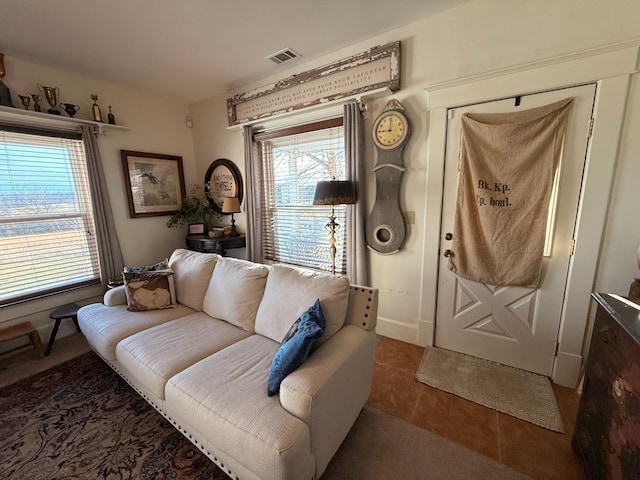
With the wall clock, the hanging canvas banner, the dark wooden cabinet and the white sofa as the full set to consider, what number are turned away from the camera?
0

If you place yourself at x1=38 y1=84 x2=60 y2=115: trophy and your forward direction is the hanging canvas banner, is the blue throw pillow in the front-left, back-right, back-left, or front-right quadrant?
front-right

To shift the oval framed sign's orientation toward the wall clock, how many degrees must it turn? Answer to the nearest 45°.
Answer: approximately 90° to its left

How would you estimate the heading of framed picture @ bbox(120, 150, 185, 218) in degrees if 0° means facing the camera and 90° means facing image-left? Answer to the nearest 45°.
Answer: approximately 315°

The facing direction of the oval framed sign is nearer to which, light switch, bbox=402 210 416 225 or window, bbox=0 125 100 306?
the window

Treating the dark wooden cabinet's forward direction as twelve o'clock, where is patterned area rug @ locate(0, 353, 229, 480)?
The patterned area rug is roughly at 12 o'clock from the dark wooden cabinet.

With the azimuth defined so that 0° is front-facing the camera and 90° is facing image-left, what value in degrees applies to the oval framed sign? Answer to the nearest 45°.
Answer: approximately 45°

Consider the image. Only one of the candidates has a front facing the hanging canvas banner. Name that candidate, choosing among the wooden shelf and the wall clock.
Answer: the wooden shelf

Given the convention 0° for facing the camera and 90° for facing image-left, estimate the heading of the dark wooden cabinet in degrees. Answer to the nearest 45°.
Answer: approximately 45°

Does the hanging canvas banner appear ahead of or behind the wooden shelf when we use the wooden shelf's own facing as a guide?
ahead

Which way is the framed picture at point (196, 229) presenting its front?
toward the camera

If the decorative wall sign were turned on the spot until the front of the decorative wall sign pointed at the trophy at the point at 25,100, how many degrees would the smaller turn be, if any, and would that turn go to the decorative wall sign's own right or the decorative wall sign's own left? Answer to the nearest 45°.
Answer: approximately 45° to the decorative wall sign's own right

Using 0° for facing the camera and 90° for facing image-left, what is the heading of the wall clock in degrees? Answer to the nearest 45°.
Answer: approximately 45°

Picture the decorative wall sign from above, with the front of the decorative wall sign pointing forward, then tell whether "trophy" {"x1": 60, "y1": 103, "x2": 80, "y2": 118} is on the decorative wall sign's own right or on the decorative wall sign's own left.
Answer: on the decorative wall sign's own right

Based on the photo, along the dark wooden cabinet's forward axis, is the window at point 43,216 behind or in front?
in front

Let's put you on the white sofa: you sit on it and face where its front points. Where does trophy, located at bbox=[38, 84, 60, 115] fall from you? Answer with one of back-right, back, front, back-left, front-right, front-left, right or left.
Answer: right

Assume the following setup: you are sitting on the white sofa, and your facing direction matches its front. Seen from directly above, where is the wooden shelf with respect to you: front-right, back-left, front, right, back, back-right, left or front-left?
right
